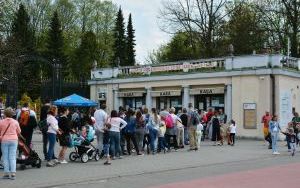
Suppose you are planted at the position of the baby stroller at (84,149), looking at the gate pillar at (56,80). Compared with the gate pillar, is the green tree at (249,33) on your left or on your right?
right

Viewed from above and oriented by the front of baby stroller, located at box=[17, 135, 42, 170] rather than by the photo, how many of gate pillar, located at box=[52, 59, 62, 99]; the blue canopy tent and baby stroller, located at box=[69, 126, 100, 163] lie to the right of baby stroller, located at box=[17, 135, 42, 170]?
0

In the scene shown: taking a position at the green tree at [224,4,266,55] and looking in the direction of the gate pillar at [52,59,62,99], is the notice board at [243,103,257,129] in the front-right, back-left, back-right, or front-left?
front-left

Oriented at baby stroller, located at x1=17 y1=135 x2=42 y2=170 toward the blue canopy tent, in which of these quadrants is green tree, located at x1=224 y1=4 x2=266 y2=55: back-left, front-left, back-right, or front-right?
front-right

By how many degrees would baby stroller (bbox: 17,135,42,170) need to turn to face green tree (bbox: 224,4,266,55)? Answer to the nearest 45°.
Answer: approximately 45° to its left

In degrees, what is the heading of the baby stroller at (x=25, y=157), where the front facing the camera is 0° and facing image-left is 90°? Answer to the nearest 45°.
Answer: approximately 270°

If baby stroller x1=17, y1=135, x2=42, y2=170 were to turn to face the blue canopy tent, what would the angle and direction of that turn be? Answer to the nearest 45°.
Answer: approximately 90° to its left

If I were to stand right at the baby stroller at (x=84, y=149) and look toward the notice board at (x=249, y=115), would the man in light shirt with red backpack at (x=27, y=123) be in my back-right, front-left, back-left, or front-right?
back-left

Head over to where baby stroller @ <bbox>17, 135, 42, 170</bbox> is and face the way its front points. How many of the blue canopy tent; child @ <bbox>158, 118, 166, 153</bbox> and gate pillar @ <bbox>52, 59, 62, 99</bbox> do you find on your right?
0

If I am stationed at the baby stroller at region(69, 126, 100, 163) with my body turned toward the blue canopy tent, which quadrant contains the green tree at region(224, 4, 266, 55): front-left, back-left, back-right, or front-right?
front-right

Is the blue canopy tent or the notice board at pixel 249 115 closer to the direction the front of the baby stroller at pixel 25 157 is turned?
the notice board

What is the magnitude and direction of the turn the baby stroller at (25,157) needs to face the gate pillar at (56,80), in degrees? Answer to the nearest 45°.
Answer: approximately 90° to its left
